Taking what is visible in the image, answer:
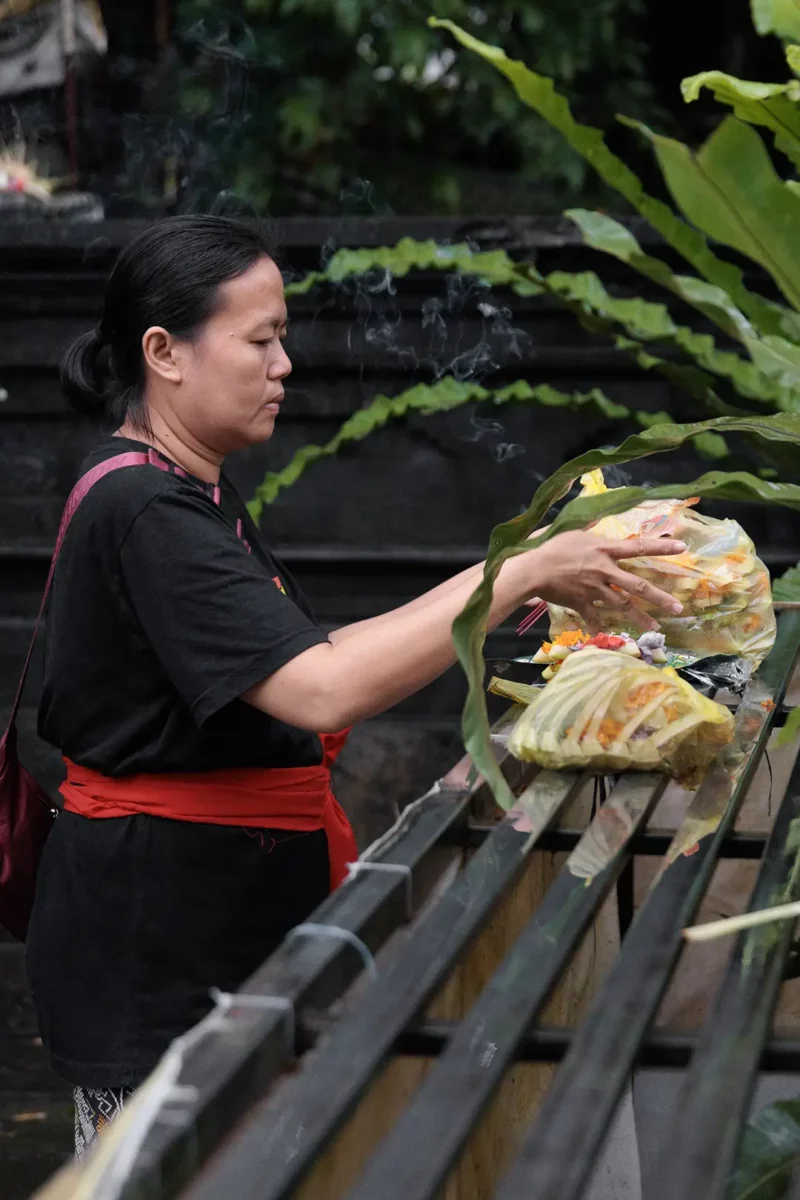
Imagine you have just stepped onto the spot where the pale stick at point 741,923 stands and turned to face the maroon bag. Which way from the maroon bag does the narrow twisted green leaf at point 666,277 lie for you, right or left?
right

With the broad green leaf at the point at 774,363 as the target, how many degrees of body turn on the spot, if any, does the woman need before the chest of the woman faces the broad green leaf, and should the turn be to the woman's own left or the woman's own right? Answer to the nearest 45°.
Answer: approximately 45° to the woman's own left

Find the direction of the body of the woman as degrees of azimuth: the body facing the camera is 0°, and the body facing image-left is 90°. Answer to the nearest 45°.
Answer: approximately 270°

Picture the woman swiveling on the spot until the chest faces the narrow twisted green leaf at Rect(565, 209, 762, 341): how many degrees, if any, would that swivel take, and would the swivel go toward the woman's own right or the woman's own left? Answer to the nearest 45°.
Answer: approximately 45° to the woman's own left

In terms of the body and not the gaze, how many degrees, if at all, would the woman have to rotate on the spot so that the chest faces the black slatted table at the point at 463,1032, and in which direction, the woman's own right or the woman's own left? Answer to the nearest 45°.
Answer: approximately 90° to the woman's own right

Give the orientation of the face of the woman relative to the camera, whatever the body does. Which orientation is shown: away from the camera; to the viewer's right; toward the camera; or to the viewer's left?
to the viewer's right
